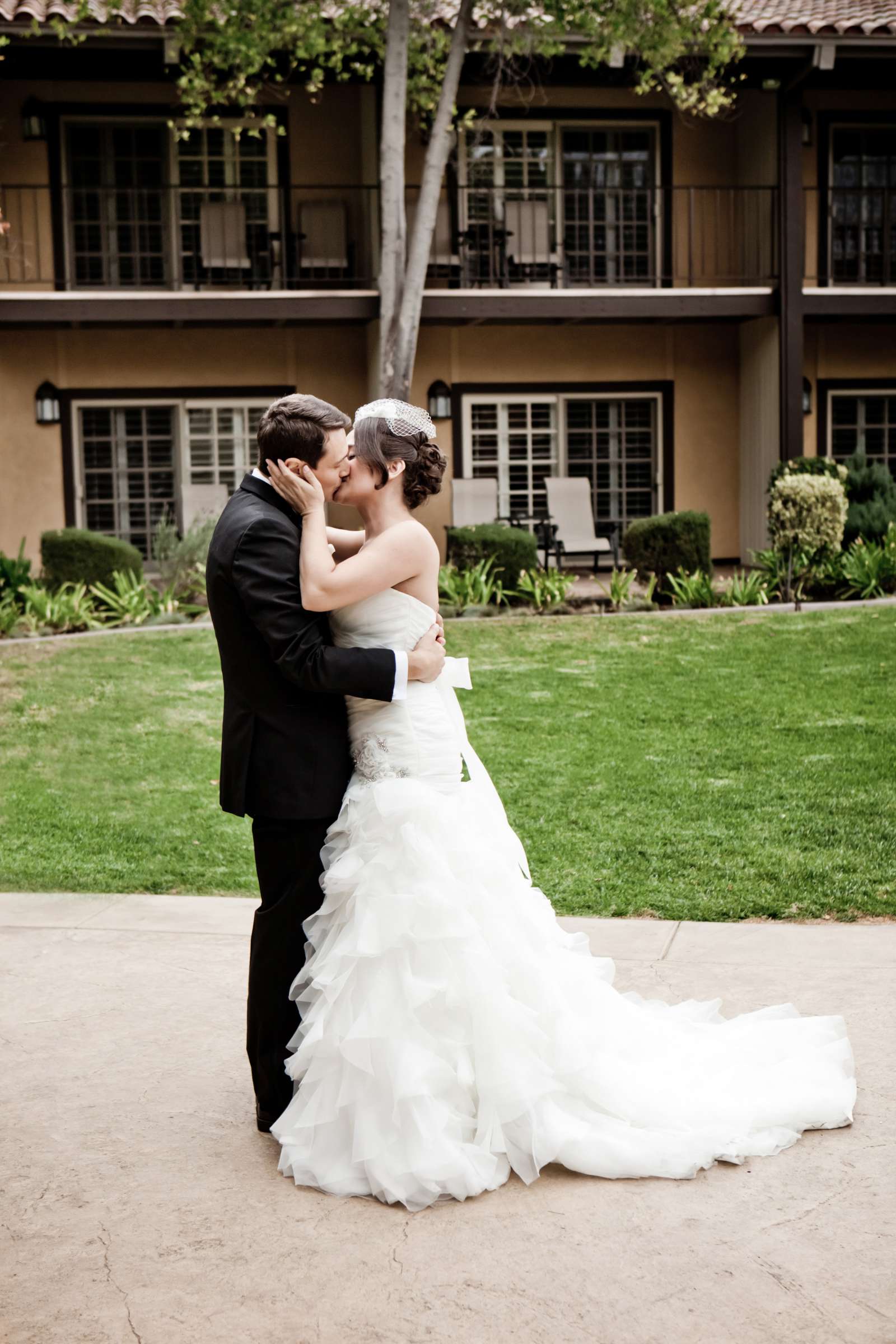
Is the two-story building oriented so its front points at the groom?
yes

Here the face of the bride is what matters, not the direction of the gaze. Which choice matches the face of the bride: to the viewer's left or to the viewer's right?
to the viewer's left

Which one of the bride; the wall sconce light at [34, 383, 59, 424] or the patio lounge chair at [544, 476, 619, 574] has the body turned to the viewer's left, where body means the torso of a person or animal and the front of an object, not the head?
the bride

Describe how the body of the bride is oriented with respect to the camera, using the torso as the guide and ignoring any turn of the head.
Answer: to the viewer's left

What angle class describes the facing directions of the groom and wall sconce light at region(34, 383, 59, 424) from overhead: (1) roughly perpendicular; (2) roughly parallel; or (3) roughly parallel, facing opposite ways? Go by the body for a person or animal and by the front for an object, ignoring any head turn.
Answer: roughly perpendicular

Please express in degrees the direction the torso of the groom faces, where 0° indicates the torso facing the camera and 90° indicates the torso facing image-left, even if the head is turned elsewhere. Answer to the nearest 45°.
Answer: approximately 270°

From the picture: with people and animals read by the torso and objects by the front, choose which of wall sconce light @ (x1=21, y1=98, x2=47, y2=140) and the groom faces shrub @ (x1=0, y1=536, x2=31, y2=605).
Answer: the wall sconce light

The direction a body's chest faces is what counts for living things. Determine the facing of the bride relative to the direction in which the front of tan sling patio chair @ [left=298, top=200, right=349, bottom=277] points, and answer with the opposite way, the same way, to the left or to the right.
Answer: to the right

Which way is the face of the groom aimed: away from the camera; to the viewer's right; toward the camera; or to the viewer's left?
to the viewer's right

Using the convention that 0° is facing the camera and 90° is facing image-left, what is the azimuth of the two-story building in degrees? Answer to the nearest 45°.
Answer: approximately 0°
